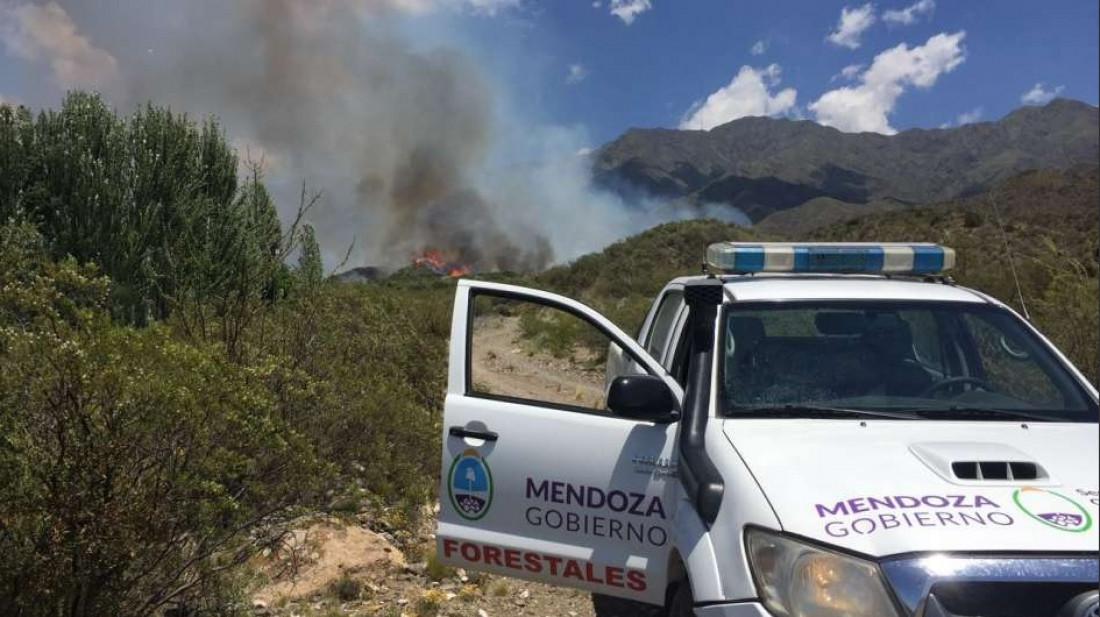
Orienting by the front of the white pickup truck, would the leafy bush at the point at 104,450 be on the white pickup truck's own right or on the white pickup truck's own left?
on the white pickup truck's own right

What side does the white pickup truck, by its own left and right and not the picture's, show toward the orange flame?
back

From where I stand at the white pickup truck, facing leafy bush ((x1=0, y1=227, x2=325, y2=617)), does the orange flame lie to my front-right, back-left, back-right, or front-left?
front-right
